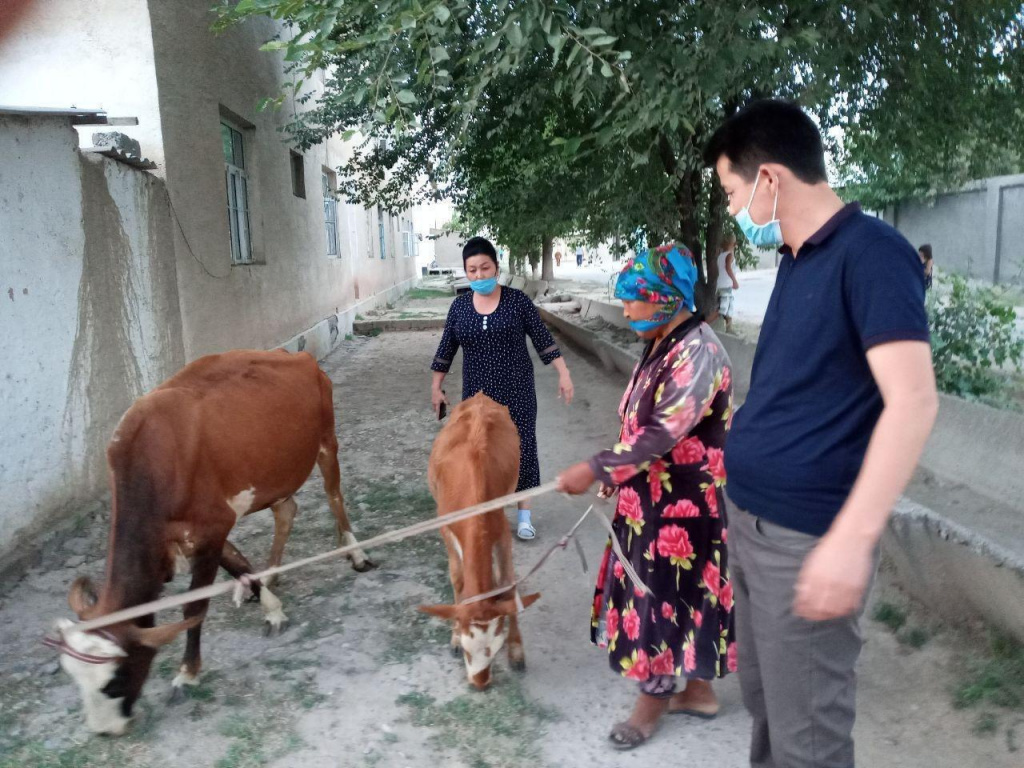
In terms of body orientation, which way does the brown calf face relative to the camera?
toward the camera

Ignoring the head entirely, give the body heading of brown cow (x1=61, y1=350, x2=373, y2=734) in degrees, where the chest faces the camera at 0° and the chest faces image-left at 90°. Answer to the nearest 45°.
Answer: approximately 45°

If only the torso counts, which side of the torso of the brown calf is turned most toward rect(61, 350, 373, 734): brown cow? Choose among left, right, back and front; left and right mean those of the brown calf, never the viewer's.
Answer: right

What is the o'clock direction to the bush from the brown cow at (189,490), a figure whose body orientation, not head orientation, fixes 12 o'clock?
The bush is roughly at 7 o'clock from the brown cow.

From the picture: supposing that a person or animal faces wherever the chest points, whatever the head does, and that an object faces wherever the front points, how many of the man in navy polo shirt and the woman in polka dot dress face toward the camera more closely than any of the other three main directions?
1

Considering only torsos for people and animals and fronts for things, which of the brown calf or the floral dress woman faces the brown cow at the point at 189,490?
the floral dress woman

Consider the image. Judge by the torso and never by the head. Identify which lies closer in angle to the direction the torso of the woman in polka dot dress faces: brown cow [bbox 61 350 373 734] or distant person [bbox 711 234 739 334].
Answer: the brown cow

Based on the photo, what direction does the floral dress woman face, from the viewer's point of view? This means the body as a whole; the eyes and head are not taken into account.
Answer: to the viewer's left

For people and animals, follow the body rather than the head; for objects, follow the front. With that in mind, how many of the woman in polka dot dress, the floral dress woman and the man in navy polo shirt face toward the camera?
1

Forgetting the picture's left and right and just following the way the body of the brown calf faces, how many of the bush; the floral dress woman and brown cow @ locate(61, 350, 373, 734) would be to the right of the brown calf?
1

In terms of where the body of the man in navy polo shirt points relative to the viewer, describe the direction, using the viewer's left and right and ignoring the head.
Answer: facing to the left of the viewer

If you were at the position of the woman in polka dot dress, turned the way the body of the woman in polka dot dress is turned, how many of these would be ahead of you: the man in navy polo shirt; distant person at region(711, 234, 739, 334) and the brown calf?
2

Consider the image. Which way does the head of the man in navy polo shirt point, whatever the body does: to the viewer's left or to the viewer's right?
to the viewer's left

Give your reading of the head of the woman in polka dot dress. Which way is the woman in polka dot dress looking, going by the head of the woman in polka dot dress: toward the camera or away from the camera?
toward the camera

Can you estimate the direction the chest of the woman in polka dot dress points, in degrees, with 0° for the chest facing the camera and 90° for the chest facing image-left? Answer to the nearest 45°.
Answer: approximately 0°

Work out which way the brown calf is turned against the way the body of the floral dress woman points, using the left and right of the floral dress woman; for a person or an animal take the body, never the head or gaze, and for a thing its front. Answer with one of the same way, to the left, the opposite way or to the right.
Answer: to the left

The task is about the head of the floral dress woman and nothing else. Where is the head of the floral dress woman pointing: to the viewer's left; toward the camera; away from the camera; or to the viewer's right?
to the viewer's left

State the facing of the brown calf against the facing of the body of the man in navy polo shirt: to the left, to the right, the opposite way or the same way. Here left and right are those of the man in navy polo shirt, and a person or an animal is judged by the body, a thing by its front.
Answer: to the left

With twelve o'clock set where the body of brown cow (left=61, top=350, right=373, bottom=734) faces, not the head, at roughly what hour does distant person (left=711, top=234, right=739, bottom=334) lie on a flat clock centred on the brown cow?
The distant person is roughly at 6 o'clock from the brown cow.

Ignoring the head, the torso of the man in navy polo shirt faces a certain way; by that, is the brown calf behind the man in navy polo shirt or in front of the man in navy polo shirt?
in front
